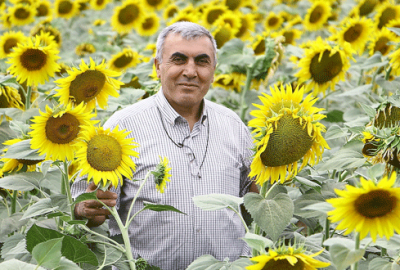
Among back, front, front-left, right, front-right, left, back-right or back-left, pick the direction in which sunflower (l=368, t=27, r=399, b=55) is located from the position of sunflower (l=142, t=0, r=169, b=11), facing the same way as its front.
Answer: front-left

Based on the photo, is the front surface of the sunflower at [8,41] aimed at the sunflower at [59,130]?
yes

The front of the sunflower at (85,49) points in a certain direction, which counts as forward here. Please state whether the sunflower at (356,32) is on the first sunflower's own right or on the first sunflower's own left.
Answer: on the first sunflower's own left

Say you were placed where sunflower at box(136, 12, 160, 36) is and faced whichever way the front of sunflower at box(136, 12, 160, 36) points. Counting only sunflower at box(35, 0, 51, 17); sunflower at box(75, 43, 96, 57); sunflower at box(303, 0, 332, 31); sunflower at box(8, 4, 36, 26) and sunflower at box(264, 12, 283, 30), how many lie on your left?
2

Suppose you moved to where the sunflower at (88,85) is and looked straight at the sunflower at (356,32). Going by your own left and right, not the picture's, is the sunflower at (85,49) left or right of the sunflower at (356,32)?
left

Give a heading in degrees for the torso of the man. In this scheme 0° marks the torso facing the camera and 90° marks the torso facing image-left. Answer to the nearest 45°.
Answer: approximately 0°

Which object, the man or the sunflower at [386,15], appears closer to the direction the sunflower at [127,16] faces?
the man

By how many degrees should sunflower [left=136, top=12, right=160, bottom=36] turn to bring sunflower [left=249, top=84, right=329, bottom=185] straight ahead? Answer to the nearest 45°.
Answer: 0° — it already faces it
